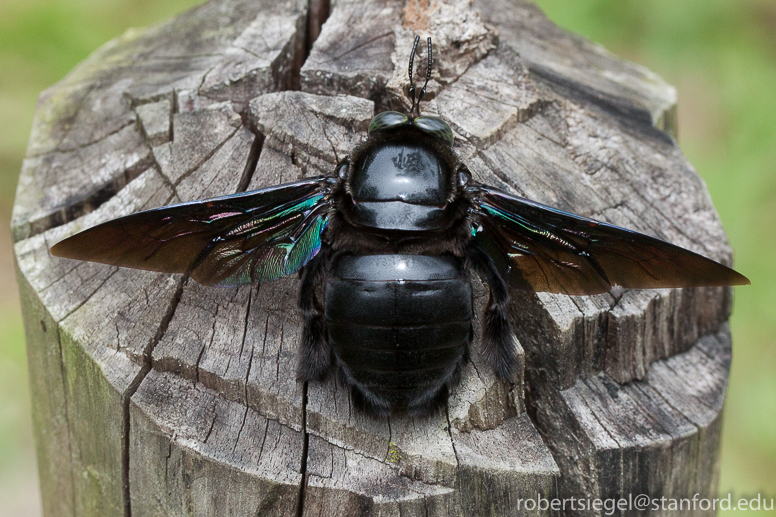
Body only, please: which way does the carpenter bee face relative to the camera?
away from the camera
